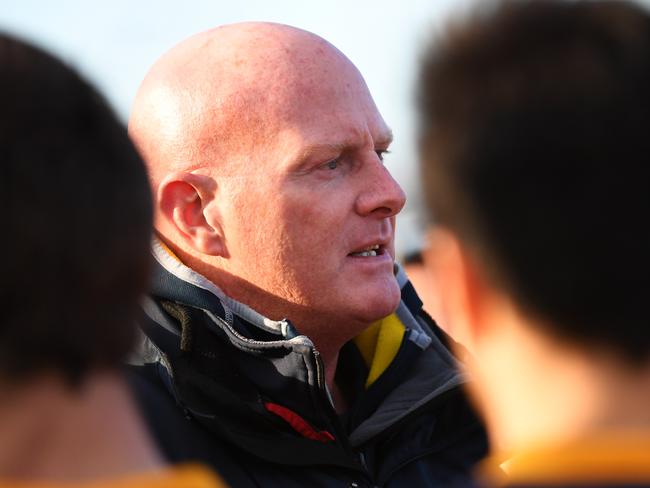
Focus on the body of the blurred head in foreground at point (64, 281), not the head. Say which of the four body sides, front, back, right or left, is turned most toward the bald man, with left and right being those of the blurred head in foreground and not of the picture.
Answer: front

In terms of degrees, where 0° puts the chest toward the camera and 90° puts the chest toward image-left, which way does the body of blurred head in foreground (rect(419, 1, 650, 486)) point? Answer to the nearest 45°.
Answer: approximately 180°

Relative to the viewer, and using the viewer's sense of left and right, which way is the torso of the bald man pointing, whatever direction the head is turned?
facing the viewer and to the right of the viewer

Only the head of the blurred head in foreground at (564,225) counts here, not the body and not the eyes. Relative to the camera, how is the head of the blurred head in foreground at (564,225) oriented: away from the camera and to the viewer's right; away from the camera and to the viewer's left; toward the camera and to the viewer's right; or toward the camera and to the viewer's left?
away from the camera and to the viewer's left

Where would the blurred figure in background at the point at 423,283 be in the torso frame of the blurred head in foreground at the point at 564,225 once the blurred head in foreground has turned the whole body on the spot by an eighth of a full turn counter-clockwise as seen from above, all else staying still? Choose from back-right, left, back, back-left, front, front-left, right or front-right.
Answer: front-right

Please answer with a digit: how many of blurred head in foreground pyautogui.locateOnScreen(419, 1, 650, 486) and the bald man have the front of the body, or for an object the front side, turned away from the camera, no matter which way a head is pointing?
1

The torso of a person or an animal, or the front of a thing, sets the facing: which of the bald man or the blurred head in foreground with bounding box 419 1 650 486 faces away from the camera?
the blurred head in foreground

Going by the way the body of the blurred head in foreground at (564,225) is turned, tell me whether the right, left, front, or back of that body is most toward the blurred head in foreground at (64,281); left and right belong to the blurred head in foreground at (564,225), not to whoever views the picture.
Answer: left

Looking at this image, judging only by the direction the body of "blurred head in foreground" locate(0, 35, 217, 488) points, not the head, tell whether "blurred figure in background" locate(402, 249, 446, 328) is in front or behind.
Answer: in front

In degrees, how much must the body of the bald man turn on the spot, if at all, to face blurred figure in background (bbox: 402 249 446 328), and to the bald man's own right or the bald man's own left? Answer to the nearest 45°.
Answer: approximately 90° to the bald man's own left

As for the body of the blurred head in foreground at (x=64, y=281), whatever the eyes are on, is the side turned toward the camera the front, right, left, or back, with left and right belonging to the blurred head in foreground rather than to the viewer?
back

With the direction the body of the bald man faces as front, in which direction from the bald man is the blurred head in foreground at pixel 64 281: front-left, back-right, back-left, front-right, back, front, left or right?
front-right

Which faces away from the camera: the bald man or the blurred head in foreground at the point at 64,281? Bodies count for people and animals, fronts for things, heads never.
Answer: the blurred head in foreground

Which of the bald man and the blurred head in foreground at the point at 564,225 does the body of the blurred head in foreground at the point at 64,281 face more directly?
the bald man
